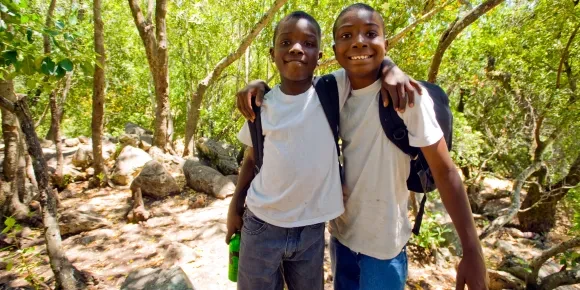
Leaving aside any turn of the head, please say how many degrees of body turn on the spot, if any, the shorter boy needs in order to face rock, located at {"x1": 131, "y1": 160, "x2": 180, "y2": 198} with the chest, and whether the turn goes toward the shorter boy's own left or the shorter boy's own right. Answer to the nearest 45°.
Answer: approximately 135° to the shorter boy's own right

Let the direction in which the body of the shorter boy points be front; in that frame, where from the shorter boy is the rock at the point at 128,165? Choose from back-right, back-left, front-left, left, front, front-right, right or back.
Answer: back-right

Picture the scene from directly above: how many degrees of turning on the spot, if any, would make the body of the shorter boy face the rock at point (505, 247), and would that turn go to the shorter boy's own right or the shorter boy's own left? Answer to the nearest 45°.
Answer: approximately 135° to the shorter boy's own left

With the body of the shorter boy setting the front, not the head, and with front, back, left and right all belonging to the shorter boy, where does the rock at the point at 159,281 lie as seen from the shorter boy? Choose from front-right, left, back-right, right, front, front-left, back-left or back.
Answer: back-right

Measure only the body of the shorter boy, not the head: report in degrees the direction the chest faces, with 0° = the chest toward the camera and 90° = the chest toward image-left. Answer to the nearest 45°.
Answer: approximately 0°

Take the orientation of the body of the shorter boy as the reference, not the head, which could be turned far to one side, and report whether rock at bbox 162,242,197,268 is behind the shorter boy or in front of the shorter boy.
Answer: behind

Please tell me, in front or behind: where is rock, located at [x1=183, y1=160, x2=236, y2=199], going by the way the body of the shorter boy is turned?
behind

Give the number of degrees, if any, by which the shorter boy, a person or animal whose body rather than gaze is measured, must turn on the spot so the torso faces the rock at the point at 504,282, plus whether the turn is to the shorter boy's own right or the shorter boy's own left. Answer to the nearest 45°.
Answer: approximately 135° to the shorter boy's own left
